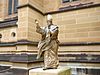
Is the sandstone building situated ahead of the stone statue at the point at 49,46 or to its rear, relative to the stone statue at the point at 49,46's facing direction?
to the rear
